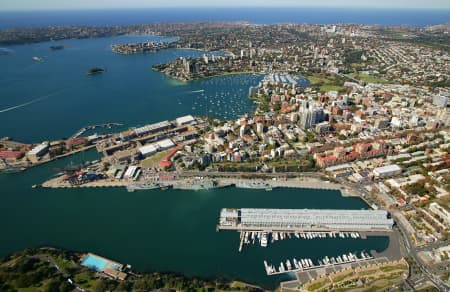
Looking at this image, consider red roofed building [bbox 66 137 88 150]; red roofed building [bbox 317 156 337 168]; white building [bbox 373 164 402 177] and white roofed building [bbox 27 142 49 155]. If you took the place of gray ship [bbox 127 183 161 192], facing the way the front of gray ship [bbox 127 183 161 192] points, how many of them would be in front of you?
2

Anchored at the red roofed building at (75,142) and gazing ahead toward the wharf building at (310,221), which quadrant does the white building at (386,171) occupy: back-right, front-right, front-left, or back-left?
front-left

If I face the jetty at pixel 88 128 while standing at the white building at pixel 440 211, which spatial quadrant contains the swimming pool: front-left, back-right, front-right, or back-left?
front-left
